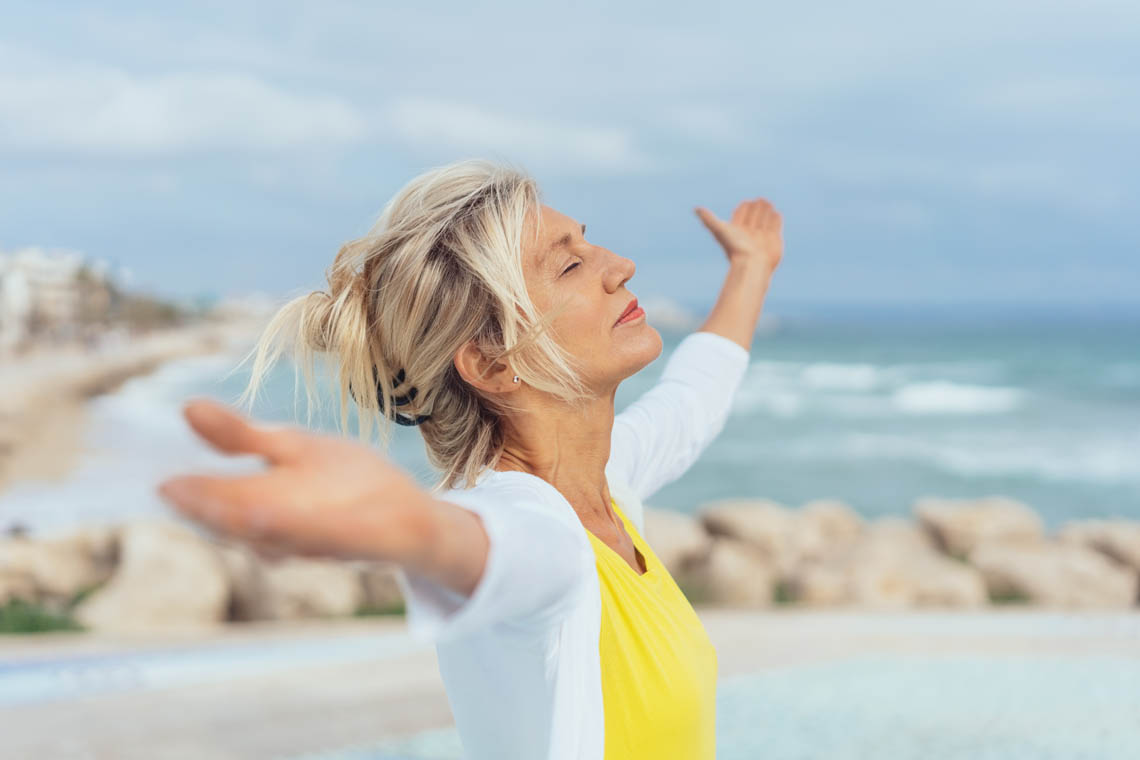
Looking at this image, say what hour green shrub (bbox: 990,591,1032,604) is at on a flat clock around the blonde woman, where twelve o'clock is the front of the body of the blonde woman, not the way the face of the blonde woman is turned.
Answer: The green shrub is roughly at 10 o'clock from the blonde woman.

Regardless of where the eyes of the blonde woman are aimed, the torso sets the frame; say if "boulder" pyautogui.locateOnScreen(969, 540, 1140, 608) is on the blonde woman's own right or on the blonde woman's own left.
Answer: on the blonde woman's own left

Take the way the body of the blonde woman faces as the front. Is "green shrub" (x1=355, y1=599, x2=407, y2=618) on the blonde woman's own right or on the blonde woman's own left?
on the blonde woman's own left

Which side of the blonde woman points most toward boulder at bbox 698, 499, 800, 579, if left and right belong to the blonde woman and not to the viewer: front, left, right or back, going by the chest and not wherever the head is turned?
left

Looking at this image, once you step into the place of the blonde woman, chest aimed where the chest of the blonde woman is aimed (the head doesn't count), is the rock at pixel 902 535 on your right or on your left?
on your left

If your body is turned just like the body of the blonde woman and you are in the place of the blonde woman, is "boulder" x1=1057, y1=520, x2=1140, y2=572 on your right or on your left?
on your left

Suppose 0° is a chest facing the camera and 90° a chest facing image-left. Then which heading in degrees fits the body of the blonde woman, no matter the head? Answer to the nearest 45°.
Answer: approximately 270°

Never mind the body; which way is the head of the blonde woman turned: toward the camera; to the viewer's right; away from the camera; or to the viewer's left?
to the viewer's right

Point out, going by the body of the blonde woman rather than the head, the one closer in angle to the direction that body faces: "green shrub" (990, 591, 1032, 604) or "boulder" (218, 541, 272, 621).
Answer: the green shrub

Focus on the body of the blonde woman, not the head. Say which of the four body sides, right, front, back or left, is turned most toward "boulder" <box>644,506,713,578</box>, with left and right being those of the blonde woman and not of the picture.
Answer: left
